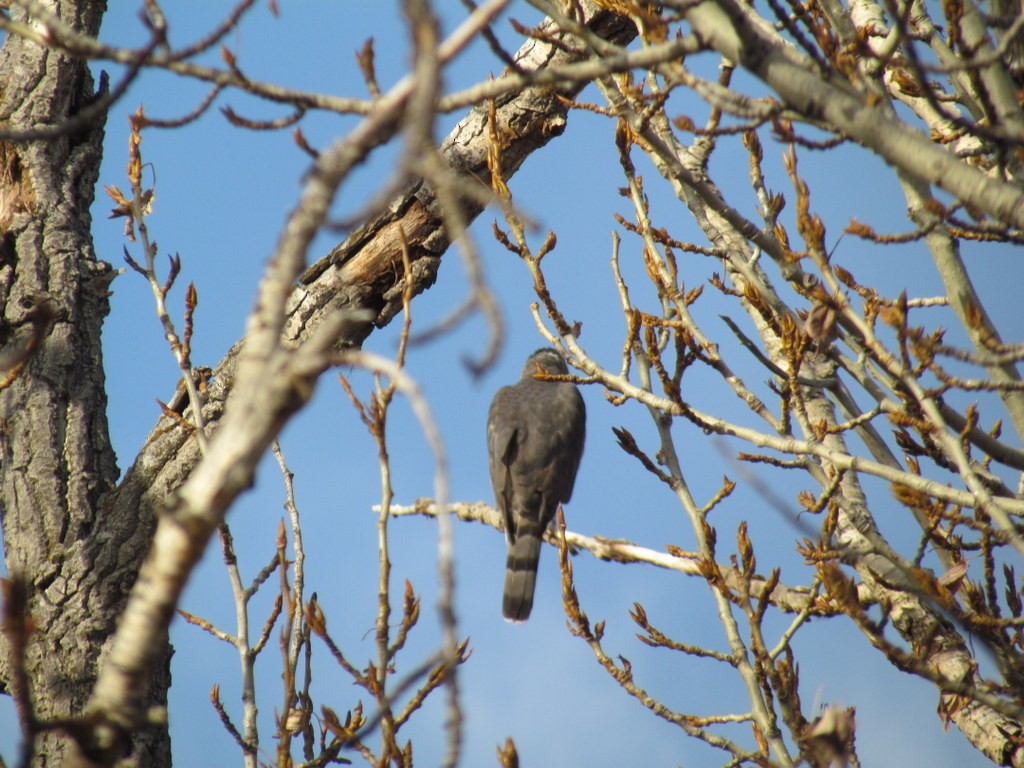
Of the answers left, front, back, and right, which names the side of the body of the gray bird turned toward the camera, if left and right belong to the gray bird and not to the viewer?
back

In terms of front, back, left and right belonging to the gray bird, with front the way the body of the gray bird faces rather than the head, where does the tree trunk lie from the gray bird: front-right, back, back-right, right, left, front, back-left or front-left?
back-left
